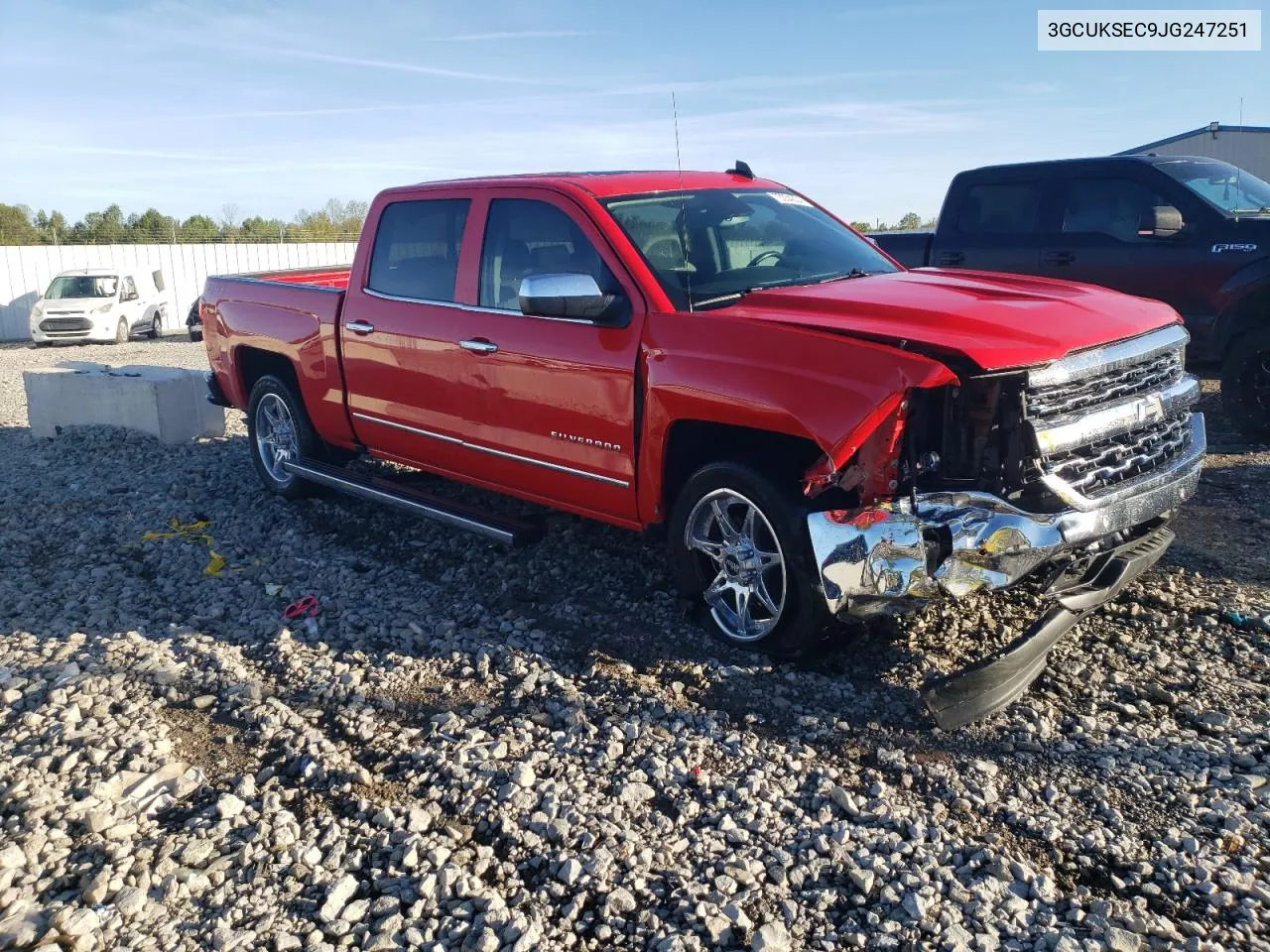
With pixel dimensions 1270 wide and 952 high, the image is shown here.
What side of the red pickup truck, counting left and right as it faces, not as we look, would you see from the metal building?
left

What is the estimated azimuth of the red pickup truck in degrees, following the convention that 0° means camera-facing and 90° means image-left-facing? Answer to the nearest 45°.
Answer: approximately 315°

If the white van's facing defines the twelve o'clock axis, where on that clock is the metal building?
The metal building is roughly at 8 o'clock from the white van.

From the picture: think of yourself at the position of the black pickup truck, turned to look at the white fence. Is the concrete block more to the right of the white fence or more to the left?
left

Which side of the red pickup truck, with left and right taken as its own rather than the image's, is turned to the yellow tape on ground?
back

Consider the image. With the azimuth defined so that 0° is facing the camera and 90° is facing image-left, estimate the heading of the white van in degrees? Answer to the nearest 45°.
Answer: approximately 45°

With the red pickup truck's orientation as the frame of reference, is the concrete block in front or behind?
behind

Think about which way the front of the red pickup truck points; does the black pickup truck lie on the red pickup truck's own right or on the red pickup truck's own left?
on the red pickup truck's own left

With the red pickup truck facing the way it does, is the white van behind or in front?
behind

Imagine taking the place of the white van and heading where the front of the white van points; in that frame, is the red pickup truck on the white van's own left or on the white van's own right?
on the white van's own left

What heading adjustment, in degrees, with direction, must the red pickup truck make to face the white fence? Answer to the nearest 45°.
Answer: approximately 180°
